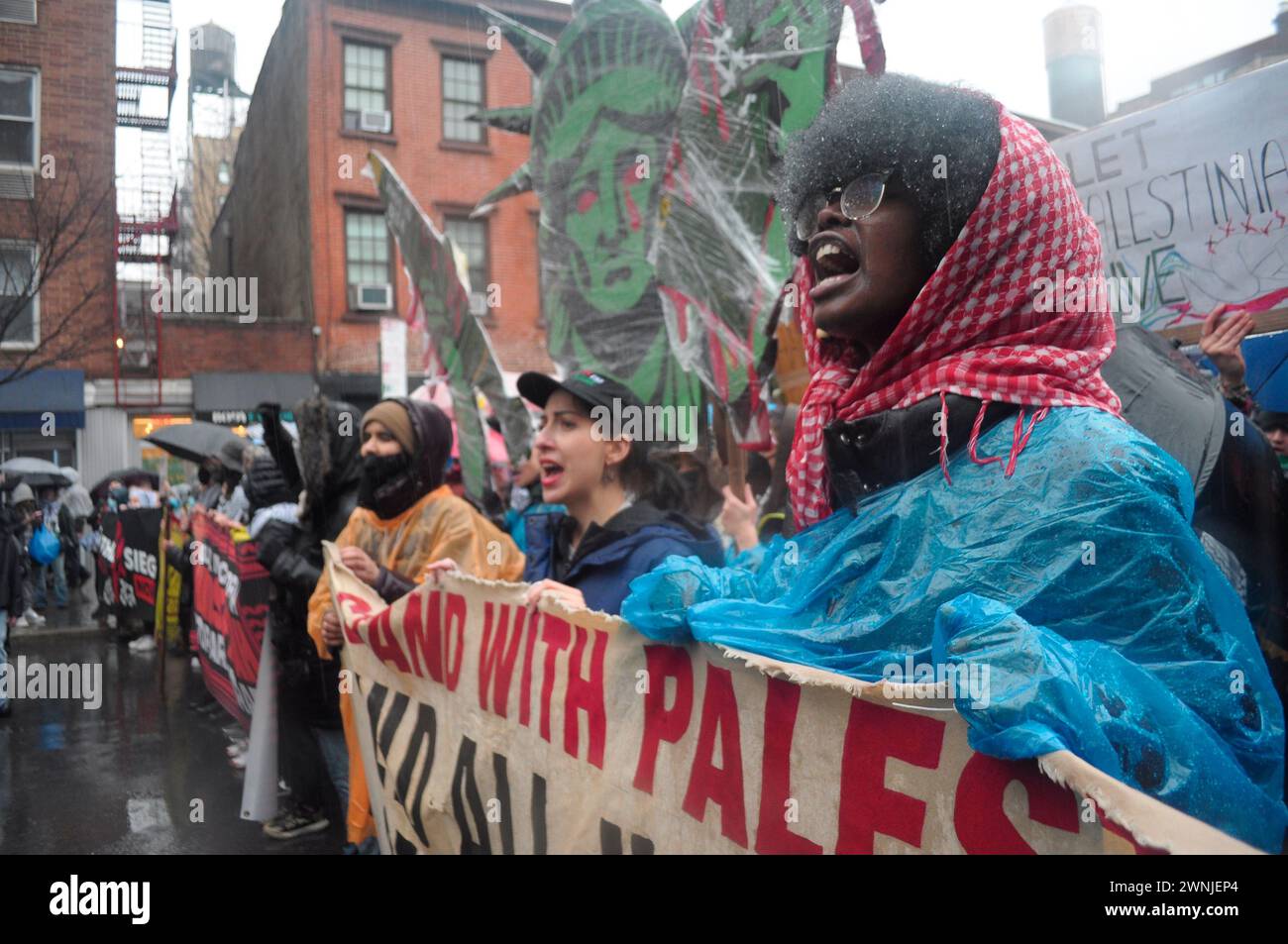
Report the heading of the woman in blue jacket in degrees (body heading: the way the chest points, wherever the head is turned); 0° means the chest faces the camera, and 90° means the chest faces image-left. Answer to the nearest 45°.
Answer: approximately 45°

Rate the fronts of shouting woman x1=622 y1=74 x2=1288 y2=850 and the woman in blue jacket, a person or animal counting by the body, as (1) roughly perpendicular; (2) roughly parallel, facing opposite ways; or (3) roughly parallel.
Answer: roughly parallel

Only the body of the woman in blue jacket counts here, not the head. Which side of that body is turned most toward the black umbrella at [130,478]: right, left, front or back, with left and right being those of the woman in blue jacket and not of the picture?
right

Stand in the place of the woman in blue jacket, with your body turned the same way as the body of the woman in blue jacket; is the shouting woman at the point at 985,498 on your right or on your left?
on your left

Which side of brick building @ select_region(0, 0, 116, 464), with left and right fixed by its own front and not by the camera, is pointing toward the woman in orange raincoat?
front

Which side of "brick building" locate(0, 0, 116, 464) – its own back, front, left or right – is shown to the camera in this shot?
front

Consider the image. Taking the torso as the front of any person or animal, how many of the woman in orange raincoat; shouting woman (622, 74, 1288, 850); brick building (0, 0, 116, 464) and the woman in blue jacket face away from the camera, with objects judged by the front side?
0

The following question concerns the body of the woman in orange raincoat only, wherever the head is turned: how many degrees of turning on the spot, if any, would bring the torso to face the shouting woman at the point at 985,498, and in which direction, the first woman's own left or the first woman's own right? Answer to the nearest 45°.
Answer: approximately 45° to the first woman's own left

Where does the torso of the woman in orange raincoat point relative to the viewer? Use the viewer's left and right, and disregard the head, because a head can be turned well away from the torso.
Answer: facing the viewer and to the left of the viewer

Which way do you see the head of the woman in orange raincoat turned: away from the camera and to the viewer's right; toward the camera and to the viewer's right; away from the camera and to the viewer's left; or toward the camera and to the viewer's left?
toward the camera and to the viewer's left

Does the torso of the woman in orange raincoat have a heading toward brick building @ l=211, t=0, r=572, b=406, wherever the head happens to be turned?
no
